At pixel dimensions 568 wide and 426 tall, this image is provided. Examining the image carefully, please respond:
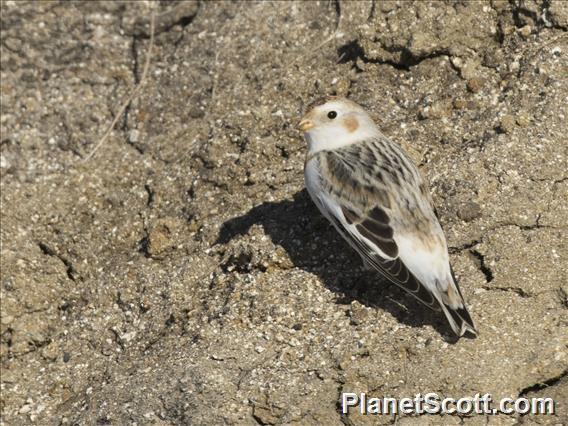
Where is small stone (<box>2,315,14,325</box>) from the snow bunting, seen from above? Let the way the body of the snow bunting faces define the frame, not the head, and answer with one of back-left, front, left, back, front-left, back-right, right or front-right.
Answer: front-left

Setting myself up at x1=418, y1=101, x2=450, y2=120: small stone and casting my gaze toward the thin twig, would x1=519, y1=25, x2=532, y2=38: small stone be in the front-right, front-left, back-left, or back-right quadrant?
back-right

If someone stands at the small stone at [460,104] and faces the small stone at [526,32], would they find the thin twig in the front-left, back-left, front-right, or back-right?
back-left

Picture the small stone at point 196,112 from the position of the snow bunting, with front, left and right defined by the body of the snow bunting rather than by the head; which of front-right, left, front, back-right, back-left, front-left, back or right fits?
front

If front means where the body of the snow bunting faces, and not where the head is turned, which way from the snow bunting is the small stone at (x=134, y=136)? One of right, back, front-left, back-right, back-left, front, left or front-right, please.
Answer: front

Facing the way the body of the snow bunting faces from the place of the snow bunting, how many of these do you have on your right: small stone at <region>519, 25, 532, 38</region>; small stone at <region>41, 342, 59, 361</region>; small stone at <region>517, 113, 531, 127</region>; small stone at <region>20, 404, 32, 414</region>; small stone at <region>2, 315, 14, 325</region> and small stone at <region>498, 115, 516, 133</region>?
3

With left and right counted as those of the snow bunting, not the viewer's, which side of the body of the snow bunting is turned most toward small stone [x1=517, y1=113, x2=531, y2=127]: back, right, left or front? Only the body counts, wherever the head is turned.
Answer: right

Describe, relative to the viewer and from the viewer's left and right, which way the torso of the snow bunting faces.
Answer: facing away from the viewer and to the left of the viewer

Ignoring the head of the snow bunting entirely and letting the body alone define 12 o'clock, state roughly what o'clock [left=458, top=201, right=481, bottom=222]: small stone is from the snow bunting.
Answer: The small stone is roughly at 4 o'clock from the snow bunting.

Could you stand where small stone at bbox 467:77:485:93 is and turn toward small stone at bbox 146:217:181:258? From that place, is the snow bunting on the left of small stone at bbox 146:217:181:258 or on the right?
left

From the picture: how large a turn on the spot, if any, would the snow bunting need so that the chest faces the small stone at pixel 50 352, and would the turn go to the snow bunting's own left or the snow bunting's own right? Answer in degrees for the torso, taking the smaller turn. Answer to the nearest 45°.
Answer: approximately 45° to the snow bunting's own left

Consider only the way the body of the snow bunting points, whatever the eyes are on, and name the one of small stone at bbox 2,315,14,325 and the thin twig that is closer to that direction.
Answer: the thin twig

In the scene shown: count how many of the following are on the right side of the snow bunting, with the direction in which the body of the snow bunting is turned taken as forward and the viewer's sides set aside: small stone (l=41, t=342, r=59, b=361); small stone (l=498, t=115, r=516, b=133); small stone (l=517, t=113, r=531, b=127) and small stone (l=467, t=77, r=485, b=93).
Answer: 3

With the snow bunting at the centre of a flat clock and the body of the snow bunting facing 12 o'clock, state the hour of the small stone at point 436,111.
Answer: The small stone is roughly at 2 o'clock from the snow bunting.

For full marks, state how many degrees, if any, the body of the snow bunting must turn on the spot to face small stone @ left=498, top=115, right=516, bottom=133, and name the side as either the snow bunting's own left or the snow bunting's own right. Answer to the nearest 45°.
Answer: approximately 90° to the snow bunting's own right
